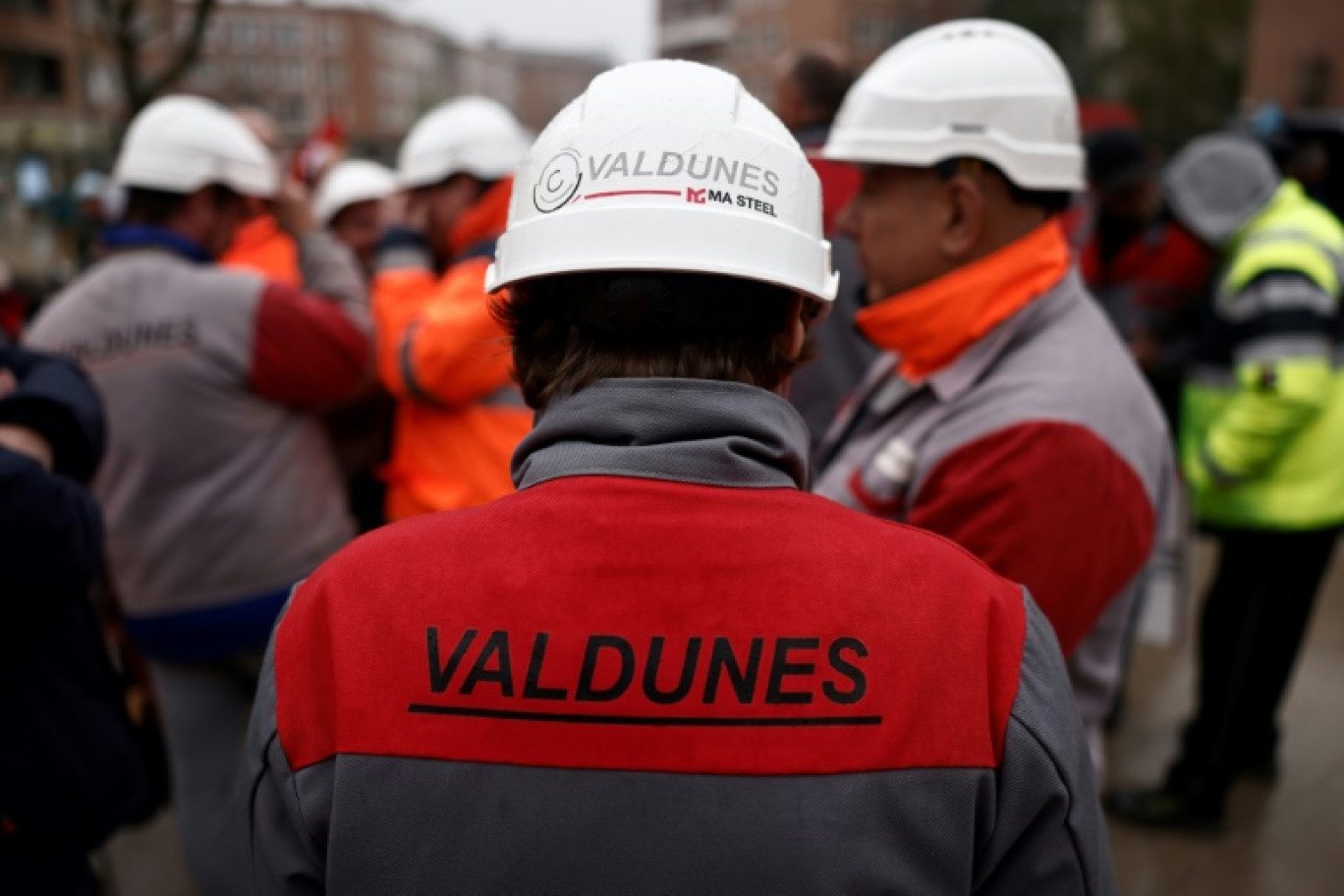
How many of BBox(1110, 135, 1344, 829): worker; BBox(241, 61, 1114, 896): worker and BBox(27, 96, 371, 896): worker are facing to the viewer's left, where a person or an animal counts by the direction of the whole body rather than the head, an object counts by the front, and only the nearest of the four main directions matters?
1

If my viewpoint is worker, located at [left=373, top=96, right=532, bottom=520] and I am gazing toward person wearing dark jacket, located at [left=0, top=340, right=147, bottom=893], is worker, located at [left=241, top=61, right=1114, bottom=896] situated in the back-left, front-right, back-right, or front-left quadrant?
front-left

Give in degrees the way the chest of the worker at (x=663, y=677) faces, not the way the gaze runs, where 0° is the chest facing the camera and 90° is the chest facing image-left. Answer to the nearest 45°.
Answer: approximately 180°

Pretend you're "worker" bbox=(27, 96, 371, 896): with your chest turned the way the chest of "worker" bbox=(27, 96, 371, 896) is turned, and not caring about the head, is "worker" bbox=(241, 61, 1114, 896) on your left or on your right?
on your right

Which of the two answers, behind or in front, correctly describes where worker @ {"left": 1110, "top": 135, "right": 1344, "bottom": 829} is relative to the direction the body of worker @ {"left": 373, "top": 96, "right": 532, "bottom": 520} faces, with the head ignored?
behind

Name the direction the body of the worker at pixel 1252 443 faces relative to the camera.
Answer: to the viewer's left

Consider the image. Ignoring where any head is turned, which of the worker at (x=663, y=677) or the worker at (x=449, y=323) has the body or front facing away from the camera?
the worker at (x=663, y=677)

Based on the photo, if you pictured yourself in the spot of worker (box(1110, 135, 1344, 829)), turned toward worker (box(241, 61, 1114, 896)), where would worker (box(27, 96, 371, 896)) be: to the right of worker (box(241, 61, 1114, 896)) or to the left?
right
